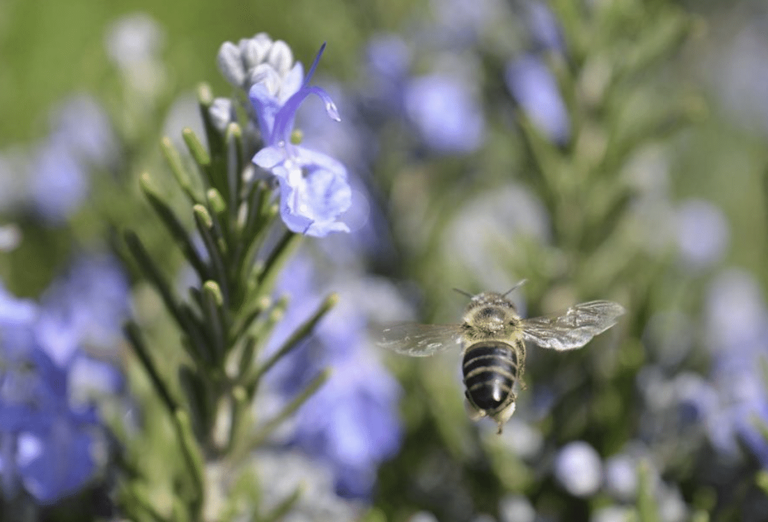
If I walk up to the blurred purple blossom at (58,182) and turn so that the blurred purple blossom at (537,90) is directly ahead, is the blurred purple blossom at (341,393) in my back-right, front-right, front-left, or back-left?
front-right

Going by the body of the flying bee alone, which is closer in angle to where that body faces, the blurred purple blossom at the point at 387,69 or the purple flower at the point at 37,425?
the blurred purple blossom

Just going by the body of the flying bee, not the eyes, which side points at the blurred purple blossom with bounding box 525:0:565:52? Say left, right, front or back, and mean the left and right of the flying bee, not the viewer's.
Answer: front

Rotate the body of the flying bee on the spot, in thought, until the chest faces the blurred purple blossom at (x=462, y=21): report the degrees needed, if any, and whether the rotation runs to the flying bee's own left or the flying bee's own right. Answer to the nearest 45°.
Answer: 0° — it already faces it

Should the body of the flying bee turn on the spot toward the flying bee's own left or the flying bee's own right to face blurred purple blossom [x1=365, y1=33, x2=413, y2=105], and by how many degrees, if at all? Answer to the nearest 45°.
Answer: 0° — it already faces it

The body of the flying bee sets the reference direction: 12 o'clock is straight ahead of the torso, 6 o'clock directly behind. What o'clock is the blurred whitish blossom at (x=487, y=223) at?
The blurred whitish blossom is roughly at 12 o'clock from the flying bee.

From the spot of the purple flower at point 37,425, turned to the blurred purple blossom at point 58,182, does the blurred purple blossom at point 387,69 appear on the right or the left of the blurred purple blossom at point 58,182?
right

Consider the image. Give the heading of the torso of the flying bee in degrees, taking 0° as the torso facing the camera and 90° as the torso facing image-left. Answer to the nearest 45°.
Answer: approximately 180°

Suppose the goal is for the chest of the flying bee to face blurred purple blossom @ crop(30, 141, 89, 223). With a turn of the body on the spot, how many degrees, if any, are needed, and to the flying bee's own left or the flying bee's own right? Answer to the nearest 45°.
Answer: approximately 45° to the flying bee's own left

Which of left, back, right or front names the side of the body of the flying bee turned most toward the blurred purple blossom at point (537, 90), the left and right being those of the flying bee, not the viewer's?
front

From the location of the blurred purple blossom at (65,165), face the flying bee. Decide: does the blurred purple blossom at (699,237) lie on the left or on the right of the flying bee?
left
